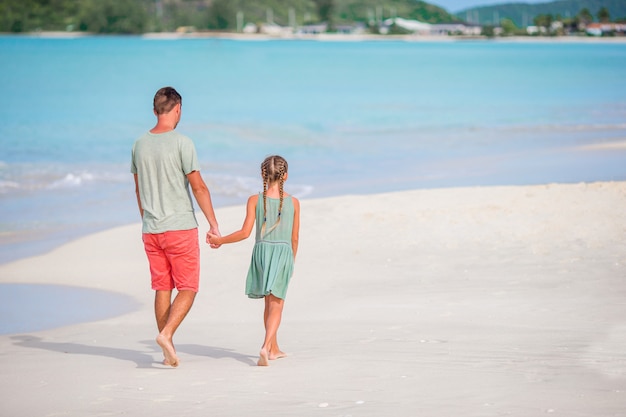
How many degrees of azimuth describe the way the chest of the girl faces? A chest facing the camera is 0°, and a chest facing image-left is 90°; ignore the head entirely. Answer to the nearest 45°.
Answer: approximately 180°

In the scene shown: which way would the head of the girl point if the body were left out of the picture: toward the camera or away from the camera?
away from the camera

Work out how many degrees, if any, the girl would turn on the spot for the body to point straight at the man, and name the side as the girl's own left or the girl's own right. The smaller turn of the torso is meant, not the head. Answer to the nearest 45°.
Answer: approximately 90° to the girl's own left

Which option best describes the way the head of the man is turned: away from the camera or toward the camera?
away from the camera
